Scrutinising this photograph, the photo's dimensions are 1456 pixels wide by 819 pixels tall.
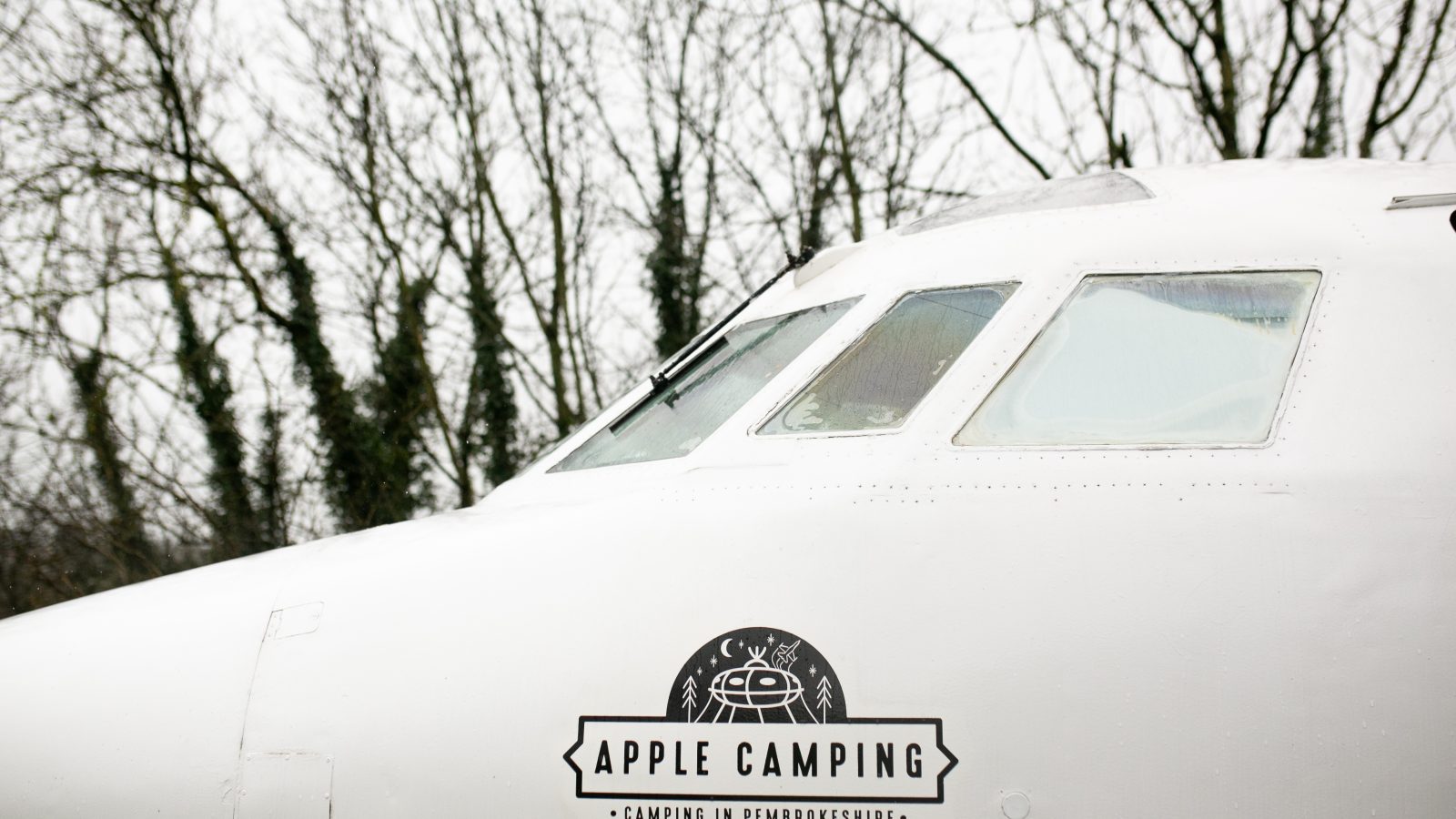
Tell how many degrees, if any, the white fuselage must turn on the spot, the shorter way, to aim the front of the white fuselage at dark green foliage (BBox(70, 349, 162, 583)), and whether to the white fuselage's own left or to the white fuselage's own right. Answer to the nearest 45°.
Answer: approximately 45° to the white fuselage's own right

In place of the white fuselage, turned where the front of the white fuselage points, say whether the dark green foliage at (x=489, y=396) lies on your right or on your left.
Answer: on your right

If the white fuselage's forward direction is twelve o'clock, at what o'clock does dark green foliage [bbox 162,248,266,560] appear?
The dark green foliage is roughly at 2 o'clock from the white fuselage.

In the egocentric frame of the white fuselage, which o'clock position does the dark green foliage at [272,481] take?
The dark green foliage is roughly at 2 o'clock from the white fuselage.

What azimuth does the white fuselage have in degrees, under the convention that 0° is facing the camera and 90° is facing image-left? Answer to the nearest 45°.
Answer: approximately 90°
